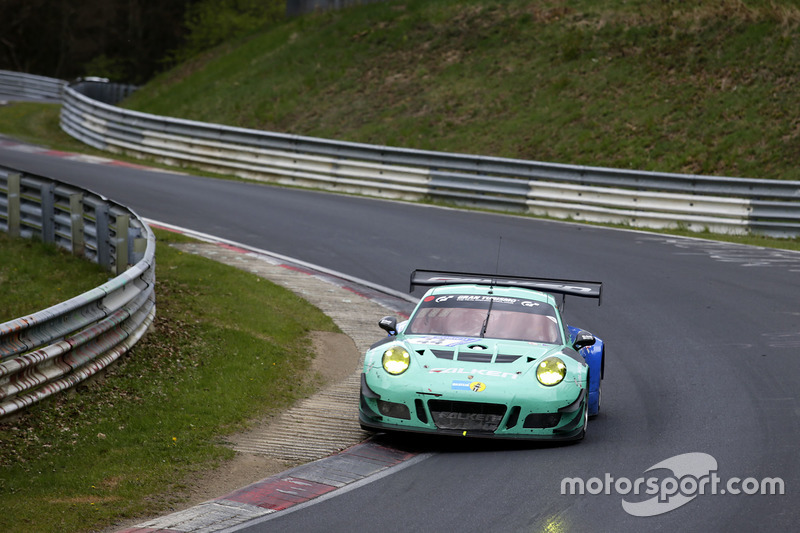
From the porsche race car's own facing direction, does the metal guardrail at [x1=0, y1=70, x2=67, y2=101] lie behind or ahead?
behind

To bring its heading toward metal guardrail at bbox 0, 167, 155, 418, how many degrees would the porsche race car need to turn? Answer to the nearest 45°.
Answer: approximately 90° to its right

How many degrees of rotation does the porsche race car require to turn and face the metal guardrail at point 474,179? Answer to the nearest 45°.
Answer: approximately 180°

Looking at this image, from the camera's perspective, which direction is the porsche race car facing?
toward the camera
